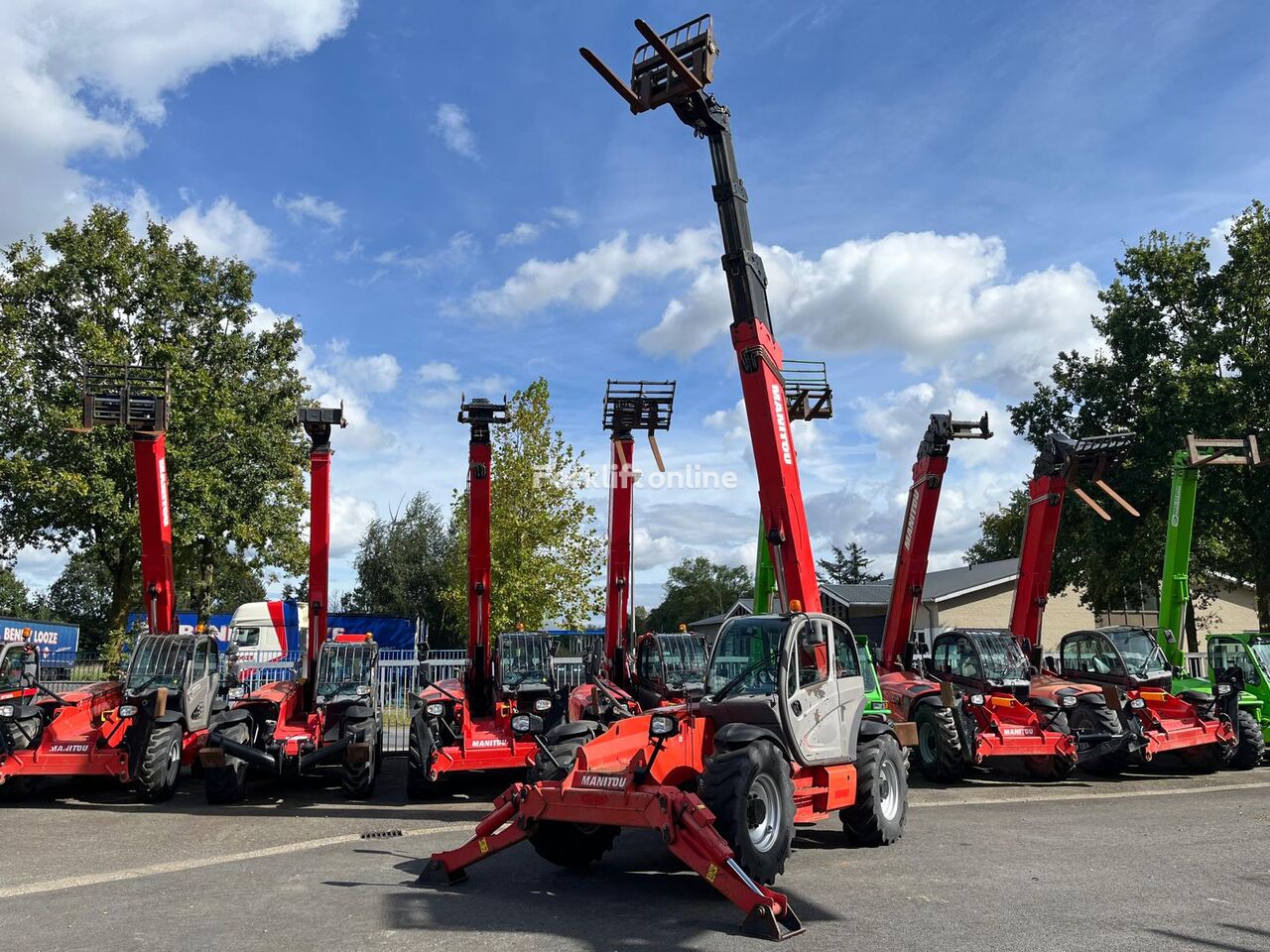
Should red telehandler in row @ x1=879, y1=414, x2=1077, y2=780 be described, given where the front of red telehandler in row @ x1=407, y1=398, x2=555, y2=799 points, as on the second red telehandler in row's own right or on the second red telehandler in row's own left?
on the second red telehandler in row's own left

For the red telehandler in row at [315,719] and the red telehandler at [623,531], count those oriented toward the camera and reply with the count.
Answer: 2

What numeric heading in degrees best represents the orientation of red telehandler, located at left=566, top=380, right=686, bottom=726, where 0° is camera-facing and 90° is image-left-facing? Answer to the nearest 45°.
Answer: approximately 0°

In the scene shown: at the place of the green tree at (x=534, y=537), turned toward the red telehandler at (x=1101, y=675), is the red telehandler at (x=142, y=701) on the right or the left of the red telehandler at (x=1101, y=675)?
right

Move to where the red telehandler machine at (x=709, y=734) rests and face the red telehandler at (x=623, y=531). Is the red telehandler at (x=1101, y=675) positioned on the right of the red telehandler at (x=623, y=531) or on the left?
right

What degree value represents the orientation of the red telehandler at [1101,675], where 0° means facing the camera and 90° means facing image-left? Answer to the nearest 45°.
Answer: approximately 315°

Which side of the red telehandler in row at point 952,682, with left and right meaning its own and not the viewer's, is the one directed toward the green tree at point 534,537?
back

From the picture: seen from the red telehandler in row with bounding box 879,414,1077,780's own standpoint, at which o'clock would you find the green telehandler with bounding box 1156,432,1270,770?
The green telehandler is roughly at 9 o'clock from the red telehandler in row.

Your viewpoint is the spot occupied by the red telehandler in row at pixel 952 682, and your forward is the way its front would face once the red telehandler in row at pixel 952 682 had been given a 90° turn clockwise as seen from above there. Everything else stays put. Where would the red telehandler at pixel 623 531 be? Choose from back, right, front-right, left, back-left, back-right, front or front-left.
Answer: front-right

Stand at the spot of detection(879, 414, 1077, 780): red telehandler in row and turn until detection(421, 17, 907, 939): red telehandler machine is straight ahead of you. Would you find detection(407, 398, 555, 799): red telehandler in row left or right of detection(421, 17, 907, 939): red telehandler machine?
right
